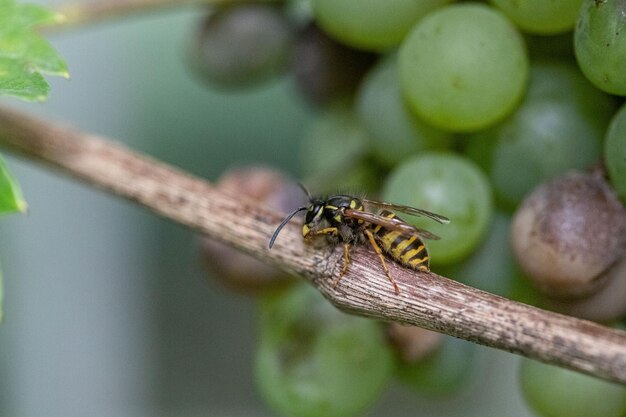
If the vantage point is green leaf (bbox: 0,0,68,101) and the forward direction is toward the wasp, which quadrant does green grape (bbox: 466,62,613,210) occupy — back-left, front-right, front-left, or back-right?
front-left

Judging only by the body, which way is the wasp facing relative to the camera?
to the viewer's left
